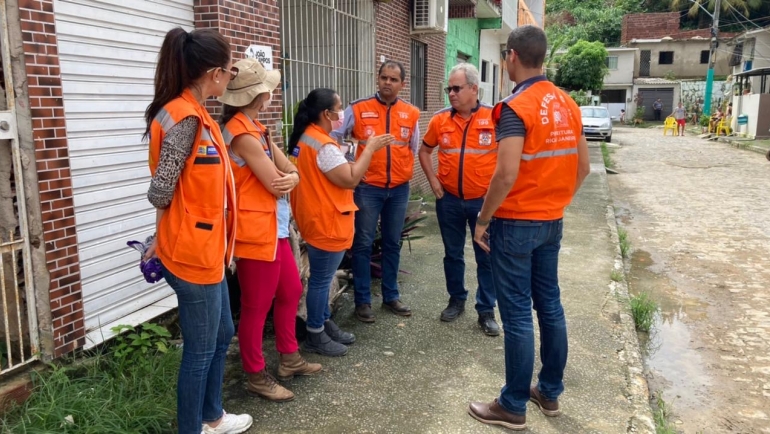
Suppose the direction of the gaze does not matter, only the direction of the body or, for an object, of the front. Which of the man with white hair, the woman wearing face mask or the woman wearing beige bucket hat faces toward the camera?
the man with white hair

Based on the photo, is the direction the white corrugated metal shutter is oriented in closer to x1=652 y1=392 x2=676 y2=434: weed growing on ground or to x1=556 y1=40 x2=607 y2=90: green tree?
the weed growing on ground

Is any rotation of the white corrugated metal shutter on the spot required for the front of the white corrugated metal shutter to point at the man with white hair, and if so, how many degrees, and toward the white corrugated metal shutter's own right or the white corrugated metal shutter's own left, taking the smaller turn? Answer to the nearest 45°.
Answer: approximately 45° to the white corrugated metal shutter's own left

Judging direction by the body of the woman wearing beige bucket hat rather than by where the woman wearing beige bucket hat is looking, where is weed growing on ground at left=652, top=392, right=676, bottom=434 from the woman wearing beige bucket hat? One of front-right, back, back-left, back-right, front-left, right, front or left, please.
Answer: front

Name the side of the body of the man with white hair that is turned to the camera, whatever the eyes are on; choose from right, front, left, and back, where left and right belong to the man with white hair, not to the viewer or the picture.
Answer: front

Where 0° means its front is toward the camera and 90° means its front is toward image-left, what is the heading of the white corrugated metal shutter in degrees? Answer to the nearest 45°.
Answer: approximately 315°

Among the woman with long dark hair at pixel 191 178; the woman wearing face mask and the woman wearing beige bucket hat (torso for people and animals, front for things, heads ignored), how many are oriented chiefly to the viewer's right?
3

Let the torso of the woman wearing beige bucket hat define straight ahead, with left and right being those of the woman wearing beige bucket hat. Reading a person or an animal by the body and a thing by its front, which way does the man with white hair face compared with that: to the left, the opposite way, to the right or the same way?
to the right

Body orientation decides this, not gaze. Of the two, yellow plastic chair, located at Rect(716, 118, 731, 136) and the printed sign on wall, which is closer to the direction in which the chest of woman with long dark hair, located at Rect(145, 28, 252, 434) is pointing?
the yellow plastic chair

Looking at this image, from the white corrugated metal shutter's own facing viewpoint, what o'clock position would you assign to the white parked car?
The white parked car is roughly at 9 o'clock from the white corrugated metal shutter.

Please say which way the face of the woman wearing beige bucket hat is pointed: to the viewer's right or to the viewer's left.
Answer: to the viewer's right

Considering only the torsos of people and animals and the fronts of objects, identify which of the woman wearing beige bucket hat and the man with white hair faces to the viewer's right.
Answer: the woman wearing beige bucket hat

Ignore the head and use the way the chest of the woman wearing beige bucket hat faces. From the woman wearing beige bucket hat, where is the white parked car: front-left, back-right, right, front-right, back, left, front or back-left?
front-left

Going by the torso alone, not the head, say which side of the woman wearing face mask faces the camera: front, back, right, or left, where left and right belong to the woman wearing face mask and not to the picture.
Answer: right

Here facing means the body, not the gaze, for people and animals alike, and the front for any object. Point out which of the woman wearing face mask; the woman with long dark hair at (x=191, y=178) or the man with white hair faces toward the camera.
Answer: the man with white hair

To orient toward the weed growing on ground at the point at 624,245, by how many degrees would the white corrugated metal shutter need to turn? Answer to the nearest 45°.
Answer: approximately 45° to its left

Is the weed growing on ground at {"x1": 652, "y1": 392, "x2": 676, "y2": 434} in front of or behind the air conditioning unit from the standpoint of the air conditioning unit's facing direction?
in front
